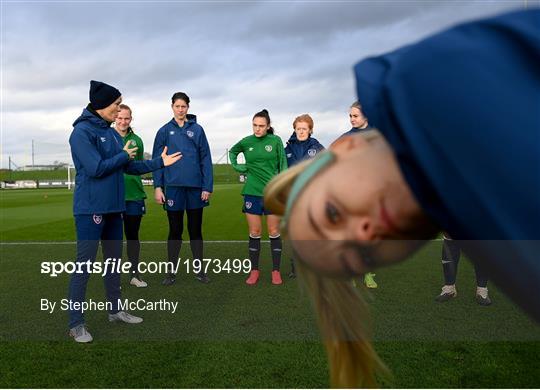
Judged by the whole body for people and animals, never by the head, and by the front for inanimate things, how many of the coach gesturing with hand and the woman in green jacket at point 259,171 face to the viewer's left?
0

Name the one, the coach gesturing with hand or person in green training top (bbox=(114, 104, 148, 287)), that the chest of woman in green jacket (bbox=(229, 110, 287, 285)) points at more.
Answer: the coach gesturing with hand

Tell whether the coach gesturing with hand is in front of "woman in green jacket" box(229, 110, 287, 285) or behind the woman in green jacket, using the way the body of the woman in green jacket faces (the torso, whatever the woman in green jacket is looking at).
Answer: in front

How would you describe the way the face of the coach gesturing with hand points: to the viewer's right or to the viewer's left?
to the viewer's right

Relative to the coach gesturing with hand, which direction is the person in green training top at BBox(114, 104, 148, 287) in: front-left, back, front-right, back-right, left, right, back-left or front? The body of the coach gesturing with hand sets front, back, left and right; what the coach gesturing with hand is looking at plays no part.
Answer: back-left

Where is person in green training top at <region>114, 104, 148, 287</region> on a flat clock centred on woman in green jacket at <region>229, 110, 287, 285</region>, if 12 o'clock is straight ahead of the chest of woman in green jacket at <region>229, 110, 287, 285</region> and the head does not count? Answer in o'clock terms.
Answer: person in green training top at <region>114, 104, 148, 287</region> is roughly at 3 o'clock from woman in green jacket at <region>229, 110, 287, 285</region>.

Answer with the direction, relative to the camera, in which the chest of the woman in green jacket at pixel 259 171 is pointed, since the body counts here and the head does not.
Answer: toward the camera

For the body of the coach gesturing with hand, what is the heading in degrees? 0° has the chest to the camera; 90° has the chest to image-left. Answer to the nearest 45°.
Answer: approximately 315°
